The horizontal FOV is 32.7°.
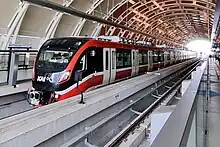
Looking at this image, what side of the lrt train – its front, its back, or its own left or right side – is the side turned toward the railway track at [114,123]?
left

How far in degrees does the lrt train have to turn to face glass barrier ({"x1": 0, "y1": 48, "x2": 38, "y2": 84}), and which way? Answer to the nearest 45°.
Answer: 0° — it already faces it

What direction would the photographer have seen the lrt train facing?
facing the viewer and to the left of the viewer
